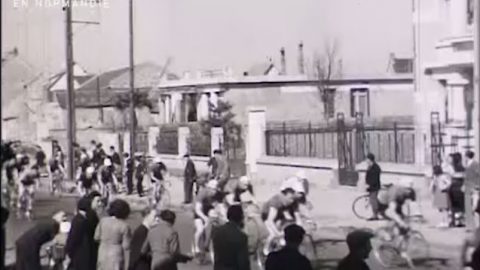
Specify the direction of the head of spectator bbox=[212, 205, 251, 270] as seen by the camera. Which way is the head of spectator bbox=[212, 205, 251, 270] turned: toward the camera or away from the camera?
away from the camera

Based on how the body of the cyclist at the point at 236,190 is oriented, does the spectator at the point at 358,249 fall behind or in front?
in front

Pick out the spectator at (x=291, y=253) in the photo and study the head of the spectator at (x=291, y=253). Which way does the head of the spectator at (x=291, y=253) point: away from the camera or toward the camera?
away from the camera

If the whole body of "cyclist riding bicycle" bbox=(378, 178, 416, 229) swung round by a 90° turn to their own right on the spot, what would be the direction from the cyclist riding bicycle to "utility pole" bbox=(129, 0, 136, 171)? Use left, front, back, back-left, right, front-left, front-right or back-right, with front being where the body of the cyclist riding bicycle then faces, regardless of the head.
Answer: right

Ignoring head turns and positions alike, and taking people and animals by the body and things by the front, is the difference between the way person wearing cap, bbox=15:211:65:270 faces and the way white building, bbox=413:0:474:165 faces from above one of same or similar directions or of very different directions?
very different directions

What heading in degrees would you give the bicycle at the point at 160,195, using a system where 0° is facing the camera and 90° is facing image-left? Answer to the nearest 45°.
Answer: approximately 315°

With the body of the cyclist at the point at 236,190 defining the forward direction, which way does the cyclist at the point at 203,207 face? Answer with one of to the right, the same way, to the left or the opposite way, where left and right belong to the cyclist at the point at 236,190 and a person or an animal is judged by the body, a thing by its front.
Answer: the same way

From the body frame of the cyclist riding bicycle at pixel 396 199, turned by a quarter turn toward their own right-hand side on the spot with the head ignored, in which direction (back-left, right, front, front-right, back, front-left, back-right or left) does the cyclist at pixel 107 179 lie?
right
